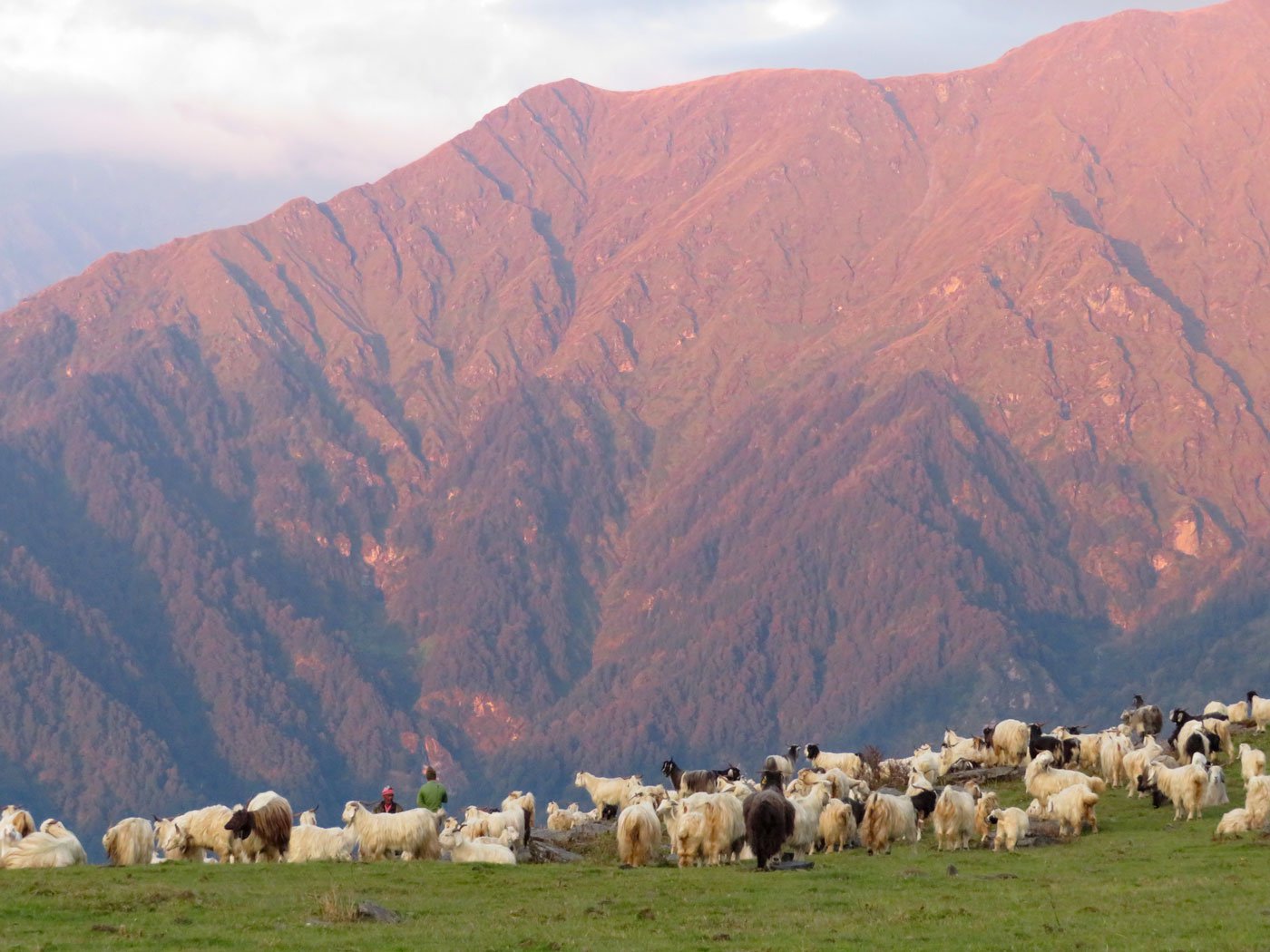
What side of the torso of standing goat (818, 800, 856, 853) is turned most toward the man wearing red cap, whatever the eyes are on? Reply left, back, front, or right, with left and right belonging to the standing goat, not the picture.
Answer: left

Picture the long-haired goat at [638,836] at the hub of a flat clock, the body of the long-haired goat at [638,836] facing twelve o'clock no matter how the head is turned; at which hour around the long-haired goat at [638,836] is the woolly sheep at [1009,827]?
the woolly sheep at [1009,827] is roughly at 3 o'clock from the long-haired goat at [638,836].

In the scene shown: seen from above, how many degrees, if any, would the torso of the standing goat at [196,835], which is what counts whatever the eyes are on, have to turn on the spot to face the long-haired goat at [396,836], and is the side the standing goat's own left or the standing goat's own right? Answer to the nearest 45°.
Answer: approximately 135° to the standing goat's own left

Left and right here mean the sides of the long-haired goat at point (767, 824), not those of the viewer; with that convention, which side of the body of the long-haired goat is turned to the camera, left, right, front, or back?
back

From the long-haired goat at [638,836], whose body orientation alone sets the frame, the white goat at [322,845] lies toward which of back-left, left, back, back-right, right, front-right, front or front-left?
left

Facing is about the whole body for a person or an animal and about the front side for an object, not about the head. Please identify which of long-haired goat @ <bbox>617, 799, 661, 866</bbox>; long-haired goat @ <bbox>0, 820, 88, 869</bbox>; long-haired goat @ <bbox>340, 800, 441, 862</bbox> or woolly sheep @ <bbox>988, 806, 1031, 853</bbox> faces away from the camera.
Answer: long-haired goat @ <bbox>617, 799, 661, 866</bbox>

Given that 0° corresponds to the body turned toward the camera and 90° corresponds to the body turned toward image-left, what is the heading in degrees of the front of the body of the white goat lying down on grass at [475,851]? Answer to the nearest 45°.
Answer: approximately 90°

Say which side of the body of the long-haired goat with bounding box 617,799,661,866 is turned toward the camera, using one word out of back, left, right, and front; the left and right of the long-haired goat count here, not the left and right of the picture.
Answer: back

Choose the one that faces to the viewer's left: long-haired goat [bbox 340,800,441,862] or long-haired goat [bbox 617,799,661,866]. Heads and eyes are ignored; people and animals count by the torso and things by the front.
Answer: long-haired goat [bbox 340,800,441,862]

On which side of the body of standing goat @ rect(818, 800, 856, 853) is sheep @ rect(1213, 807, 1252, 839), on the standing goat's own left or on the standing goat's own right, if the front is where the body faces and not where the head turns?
on the standing goat's own right

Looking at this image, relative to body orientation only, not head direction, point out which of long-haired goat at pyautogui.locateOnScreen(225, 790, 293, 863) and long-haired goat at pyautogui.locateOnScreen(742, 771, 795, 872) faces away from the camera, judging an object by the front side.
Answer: long-haired goat at pyautogui.locateOnScreen(742, 771, 795, 872)

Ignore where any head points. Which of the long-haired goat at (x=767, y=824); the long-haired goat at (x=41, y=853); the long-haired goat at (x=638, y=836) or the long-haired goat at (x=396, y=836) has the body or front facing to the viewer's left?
the long-haired goat at (x=396, y=836)

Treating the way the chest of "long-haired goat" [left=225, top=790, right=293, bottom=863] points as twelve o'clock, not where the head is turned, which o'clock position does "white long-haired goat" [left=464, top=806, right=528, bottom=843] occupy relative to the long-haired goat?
The white long-haired goat is roughly at 7 o'clock from the long-haired goat.

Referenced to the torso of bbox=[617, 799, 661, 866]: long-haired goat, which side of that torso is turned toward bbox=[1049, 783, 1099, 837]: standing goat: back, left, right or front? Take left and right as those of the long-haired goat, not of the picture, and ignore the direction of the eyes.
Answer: right

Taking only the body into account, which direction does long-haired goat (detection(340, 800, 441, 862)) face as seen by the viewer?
to the viewer's left

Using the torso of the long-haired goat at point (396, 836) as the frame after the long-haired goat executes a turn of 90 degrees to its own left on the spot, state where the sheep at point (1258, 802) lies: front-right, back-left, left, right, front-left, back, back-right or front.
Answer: left

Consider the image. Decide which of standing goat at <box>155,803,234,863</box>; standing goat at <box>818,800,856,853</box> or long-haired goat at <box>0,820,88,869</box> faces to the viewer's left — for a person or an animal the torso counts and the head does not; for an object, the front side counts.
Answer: standing goat at <box>155,803,234,863</box>
